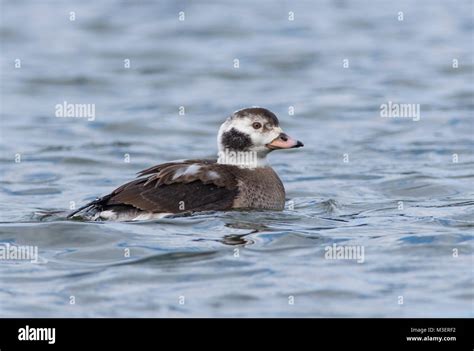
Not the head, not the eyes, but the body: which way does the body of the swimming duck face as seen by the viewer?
to the viewer's right
